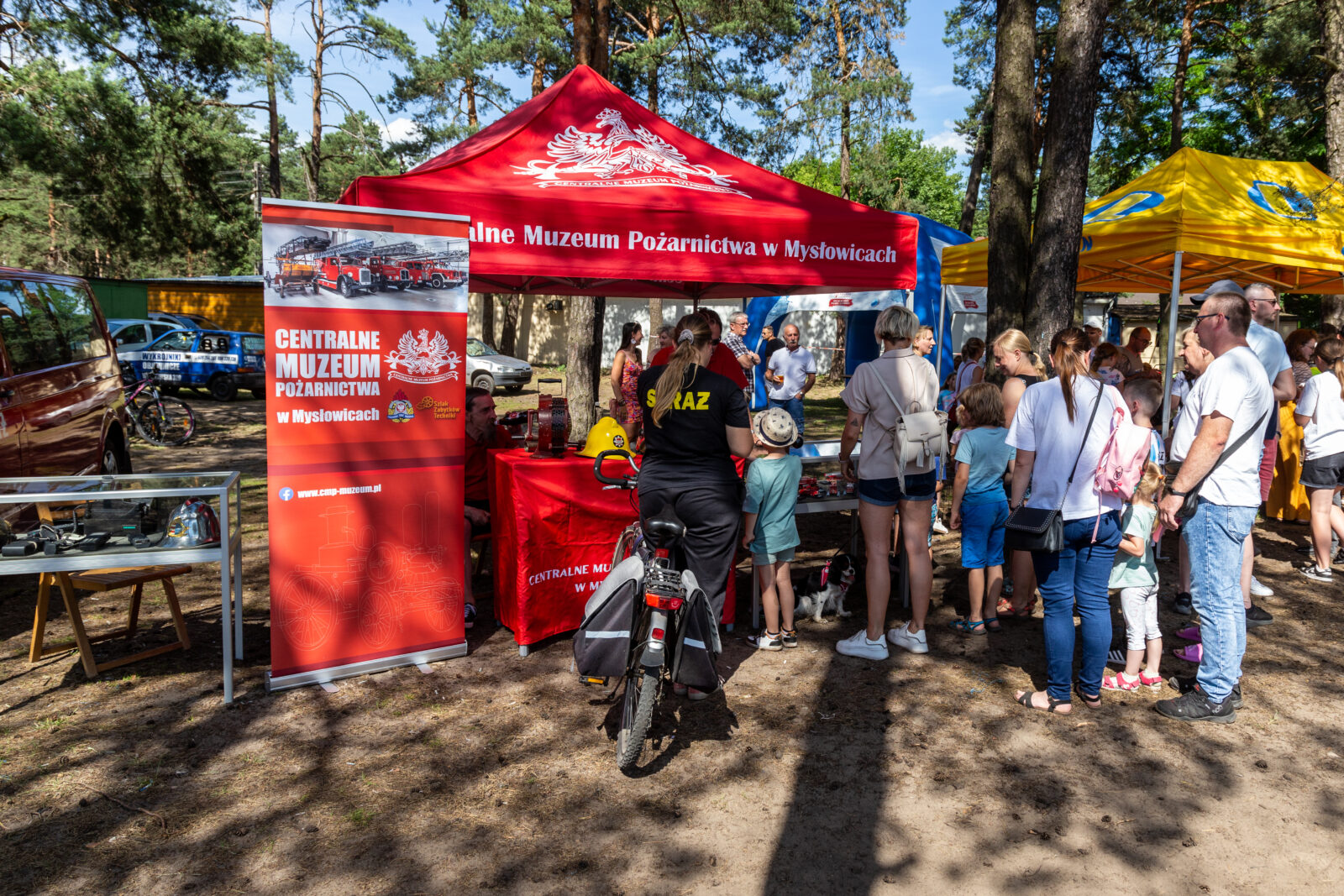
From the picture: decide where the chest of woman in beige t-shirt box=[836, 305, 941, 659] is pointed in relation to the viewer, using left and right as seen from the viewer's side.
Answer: facing away from the viewer and to the left of the viewer

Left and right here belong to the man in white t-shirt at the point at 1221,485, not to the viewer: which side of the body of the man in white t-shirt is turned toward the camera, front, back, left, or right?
left

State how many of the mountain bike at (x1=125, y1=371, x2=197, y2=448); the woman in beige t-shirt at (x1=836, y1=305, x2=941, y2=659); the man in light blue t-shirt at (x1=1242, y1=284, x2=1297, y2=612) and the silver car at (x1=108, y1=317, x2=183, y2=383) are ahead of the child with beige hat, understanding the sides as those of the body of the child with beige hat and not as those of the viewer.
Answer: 2

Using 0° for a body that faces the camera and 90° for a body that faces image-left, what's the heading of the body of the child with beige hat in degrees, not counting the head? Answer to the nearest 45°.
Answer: approximately 135°

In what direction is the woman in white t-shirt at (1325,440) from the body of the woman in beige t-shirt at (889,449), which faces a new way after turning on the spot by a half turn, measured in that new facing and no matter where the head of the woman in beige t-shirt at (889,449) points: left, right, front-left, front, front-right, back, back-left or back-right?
left

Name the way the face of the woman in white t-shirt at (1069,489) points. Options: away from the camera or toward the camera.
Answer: away from the camera

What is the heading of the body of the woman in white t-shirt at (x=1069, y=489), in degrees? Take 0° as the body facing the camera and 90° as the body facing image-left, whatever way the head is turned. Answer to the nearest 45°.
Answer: approximately 135°

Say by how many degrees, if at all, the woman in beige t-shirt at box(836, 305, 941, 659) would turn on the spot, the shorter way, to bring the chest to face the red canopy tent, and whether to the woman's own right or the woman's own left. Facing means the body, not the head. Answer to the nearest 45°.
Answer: approximately 45° to the woman's own left

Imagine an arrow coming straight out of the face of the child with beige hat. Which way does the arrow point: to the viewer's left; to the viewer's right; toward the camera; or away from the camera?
away from the camera
